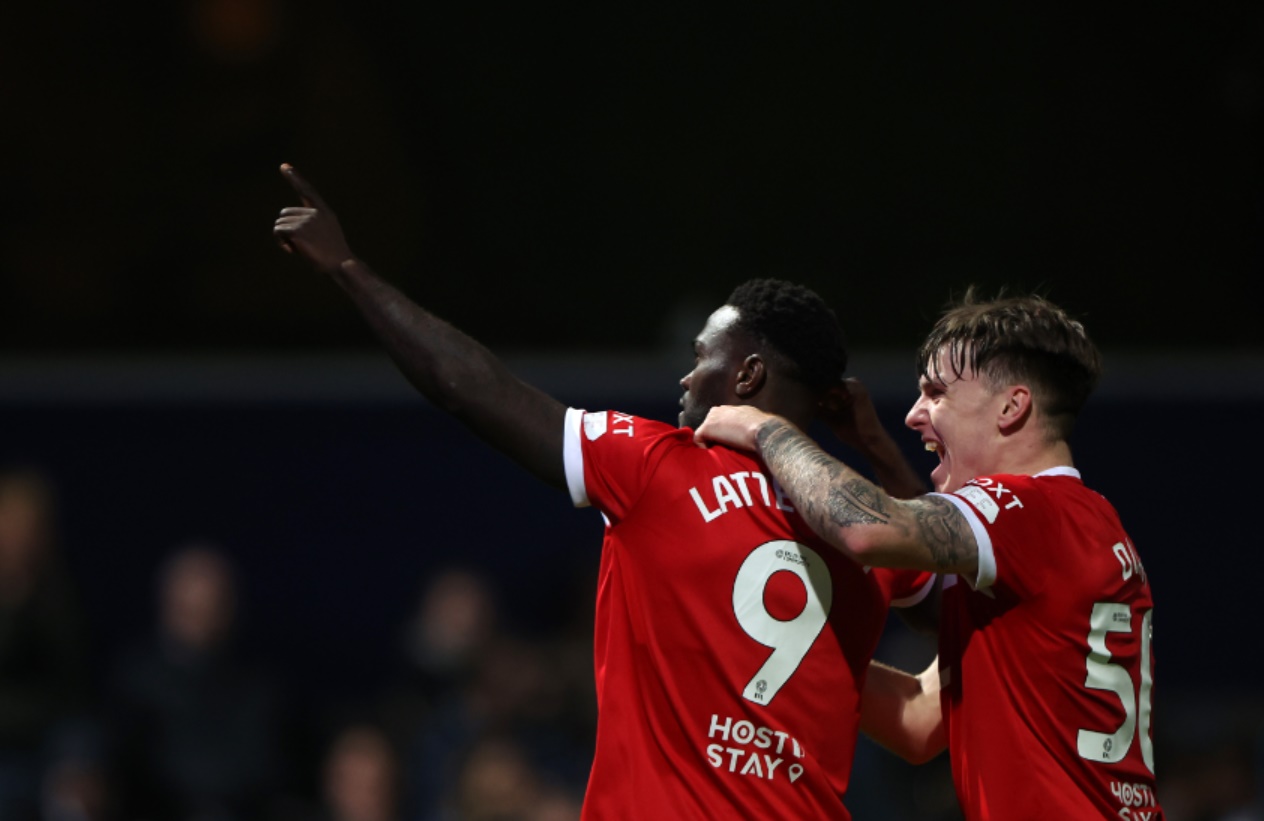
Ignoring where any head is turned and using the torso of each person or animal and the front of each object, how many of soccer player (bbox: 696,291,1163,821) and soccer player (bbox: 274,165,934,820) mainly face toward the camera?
0

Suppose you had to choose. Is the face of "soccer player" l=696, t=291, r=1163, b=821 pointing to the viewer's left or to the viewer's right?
to the viewer's left

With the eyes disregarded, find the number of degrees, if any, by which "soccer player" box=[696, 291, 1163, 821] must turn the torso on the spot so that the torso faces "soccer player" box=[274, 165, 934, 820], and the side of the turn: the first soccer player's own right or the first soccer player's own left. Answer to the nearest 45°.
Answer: approximately 45° to the first soccer player's own left

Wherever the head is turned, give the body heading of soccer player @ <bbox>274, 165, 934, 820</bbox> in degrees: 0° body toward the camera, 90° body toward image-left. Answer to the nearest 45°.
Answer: approximately 135°

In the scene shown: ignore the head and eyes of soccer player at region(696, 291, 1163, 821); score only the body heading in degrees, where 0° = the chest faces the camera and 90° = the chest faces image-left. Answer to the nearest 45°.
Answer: approximately 90°

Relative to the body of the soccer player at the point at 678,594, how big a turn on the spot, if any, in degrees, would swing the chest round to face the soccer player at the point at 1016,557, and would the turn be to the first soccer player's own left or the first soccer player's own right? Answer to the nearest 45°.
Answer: approximately 135° to the first soccer player's own right
